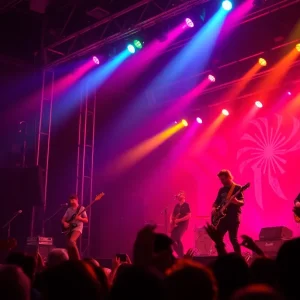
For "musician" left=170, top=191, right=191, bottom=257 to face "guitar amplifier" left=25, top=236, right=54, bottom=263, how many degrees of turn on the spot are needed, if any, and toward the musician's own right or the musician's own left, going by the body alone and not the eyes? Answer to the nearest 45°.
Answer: approximately 45° to the musician's own right

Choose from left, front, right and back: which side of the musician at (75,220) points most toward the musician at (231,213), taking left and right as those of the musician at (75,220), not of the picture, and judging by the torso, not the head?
left

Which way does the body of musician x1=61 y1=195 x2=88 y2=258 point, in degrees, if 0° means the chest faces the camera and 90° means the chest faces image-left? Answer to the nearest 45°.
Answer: approximately 45°

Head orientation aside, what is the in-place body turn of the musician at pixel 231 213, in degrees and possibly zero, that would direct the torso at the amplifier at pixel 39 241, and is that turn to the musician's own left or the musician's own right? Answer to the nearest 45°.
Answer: approximately 45° to the musician's own right

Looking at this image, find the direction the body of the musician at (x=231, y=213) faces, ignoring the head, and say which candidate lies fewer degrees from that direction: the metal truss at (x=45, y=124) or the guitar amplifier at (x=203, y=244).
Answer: the metal truss
